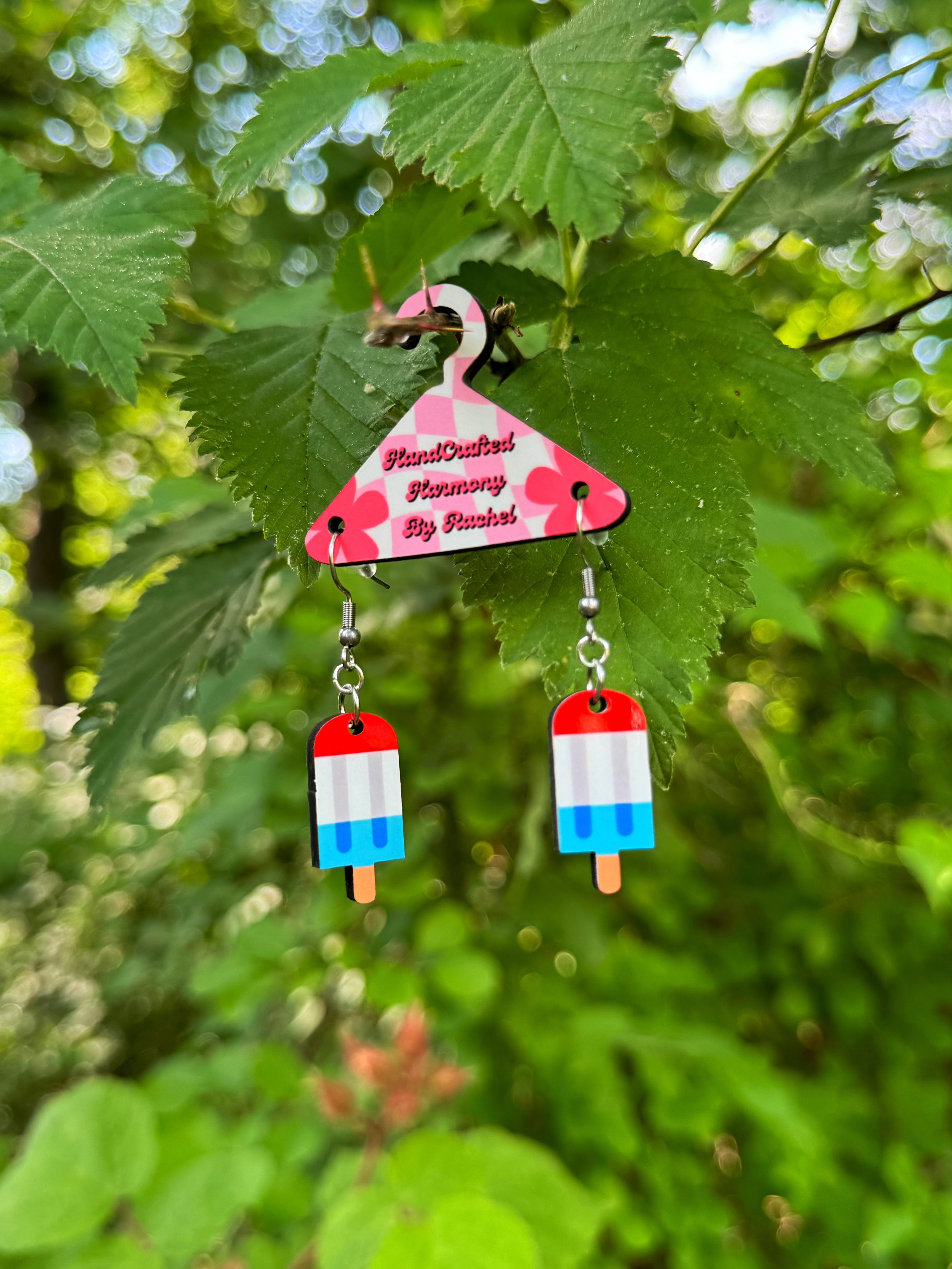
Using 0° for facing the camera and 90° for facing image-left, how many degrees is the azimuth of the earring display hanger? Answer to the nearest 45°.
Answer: approximately 0°
